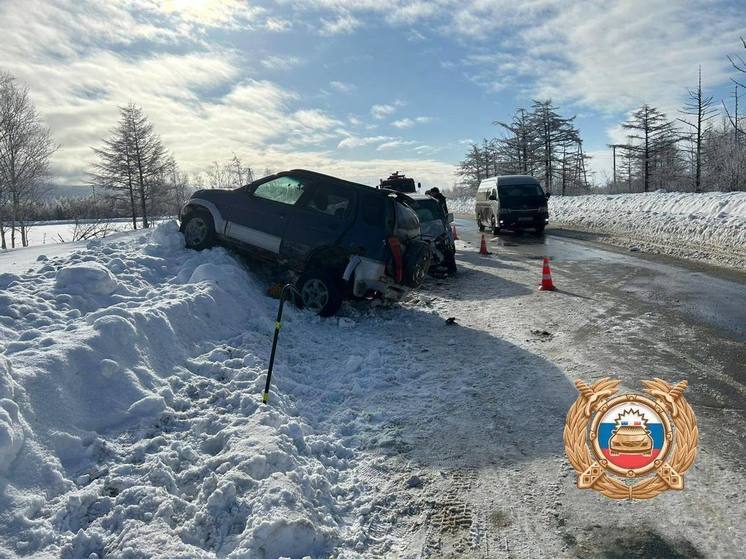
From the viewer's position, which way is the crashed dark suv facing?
facing away from the viewer and to the left of the viewer

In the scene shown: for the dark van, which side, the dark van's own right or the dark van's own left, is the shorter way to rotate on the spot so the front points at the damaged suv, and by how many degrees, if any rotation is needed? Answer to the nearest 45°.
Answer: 0° — it already faces it

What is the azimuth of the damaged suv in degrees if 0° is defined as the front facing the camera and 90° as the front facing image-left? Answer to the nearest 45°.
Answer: approximately 315°

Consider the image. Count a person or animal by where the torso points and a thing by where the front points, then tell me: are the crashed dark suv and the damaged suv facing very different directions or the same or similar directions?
very different directions

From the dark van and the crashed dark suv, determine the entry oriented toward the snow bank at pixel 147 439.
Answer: the dark van

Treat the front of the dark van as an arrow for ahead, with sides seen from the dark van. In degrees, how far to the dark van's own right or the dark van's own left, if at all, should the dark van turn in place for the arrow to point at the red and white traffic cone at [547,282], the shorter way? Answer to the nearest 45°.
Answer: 0° — it already faces it

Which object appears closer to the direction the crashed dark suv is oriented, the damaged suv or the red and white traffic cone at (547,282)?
the damaged suv
